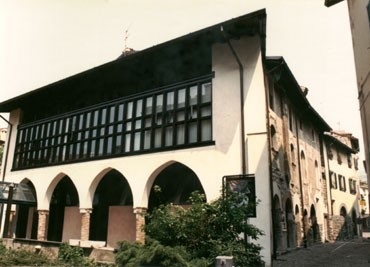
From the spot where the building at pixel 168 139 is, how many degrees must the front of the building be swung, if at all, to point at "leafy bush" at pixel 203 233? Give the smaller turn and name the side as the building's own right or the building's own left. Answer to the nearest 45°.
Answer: approximately 45° to the building's own left

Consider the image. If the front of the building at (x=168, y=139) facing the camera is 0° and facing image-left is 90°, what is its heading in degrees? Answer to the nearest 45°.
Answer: approximately 45°

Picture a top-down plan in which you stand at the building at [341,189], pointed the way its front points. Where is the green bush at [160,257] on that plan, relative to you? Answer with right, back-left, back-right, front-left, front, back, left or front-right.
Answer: front-right

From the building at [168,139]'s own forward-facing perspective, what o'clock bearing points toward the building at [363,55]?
the building at [363,55] is roughly at 9 o'clock from the building at [168,139].

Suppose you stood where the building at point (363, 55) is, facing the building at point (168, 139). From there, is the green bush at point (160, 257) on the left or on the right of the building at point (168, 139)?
left
